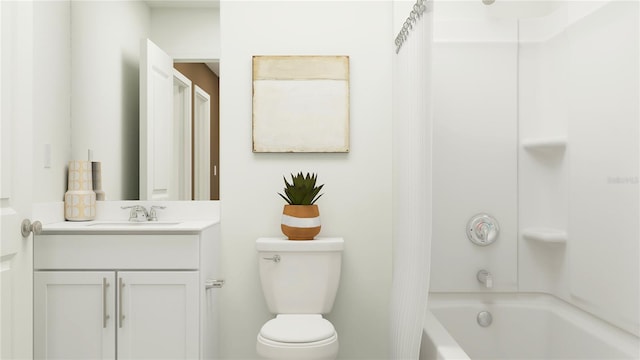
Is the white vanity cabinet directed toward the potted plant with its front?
no

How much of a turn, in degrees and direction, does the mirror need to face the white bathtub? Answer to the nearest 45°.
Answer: approximately 45° to its left

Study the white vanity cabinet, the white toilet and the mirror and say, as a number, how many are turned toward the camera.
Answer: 3

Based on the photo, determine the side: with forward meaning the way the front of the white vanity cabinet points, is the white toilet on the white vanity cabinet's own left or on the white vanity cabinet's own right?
on the white vanity cabinet's own left

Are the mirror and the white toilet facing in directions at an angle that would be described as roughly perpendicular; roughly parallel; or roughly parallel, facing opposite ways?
roughly parallel

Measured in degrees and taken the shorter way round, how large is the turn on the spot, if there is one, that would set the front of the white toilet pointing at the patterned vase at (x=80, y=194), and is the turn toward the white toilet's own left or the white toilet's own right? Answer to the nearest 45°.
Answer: approximately 90° to the white toilet's own right

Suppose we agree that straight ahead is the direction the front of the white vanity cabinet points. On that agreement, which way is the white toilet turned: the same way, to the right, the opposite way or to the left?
the same way

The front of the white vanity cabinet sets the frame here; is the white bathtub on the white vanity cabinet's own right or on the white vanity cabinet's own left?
on the white vanity cabinet's own left

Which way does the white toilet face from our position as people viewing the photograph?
facing the viewer

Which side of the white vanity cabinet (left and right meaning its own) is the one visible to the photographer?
front

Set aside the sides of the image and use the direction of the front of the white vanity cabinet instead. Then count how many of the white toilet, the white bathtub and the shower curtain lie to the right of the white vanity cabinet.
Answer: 0
